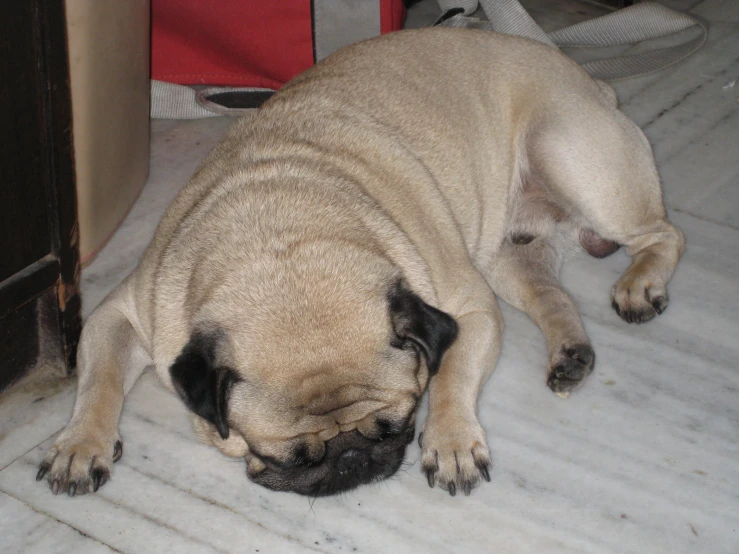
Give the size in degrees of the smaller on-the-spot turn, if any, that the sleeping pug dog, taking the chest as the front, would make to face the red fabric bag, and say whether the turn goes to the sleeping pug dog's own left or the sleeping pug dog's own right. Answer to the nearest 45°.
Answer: approximately 135° to the sleeping pug dog's own right

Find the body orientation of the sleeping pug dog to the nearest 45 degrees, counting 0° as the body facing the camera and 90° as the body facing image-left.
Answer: approximately 45°
